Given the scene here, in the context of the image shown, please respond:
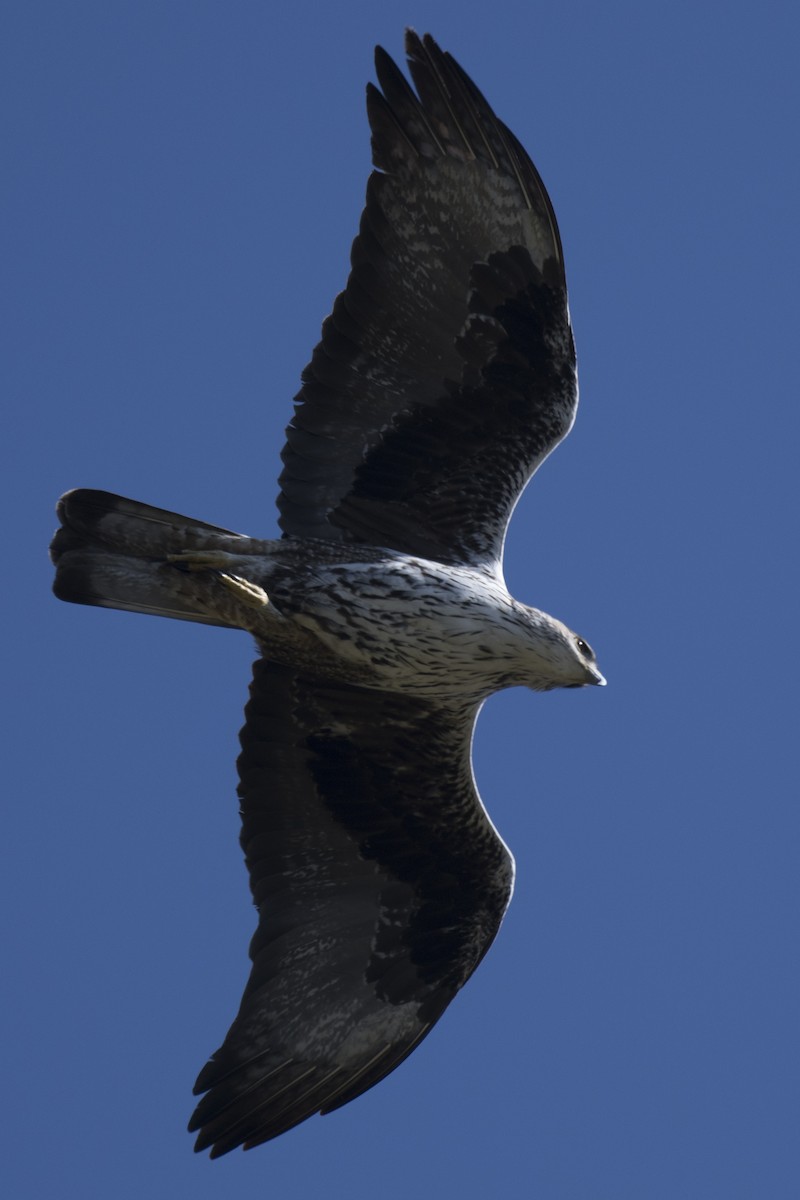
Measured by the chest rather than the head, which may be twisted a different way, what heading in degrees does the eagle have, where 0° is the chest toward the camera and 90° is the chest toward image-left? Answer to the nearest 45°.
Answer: approximately 270°
